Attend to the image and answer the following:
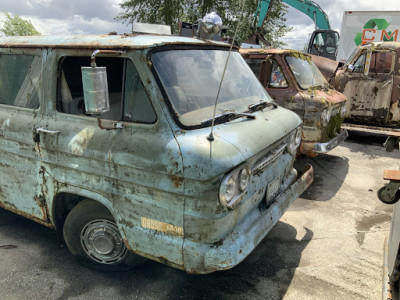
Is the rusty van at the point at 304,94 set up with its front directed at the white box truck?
no

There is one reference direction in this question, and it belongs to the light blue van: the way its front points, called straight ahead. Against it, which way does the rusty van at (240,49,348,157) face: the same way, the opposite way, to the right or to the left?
the same way

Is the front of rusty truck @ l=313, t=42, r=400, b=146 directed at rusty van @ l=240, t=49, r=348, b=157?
no

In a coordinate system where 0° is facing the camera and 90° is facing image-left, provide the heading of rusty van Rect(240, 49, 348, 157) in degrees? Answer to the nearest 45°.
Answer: approximately 315°

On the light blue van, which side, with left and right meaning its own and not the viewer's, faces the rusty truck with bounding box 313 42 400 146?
left

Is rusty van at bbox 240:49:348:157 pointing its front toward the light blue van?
no

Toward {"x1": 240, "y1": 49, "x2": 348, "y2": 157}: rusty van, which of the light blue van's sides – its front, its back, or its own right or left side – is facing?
left

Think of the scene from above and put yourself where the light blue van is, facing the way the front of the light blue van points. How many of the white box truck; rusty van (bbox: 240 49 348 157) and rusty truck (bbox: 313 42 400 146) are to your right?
0

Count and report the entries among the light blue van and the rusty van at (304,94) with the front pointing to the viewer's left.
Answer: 0

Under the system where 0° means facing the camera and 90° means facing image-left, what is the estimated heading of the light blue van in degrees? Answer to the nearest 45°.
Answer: approximately 315°
